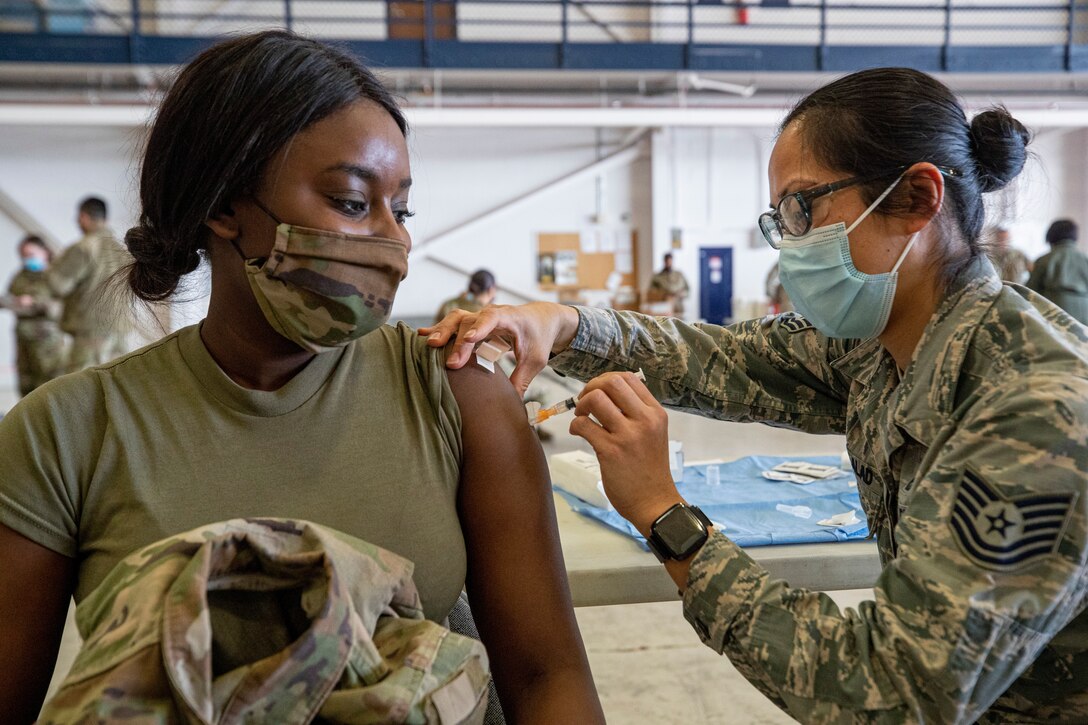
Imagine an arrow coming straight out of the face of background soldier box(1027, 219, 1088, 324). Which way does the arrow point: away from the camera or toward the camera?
away from the camera

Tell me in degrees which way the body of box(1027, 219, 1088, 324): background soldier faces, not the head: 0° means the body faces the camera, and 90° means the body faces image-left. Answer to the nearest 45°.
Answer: approximately 180°

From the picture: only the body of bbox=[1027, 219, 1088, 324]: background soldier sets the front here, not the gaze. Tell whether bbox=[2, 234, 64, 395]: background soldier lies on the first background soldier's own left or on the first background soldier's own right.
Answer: on the first background soldier's own left

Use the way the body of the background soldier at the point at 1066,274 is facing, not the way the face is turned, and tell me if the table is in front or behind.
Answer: behind
